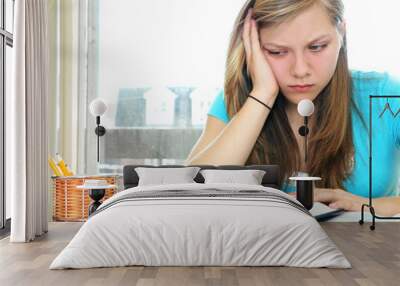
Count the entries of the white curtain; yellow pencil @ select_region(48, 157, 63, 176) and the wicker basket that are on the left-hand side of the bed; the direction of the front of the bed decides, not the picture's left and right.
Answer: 0

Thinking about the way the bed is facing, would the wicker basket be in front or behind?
behind

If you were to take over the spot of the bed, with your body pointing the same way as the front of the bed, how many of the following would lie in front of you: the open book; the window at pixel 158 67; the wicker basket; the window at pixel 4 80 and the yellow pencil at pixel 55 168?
0

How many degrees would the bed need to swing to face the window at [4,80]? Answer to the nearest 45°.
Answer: approximately 135° to its right

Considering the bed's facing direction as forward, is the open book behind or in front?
behind

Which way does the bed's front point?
toward the camera

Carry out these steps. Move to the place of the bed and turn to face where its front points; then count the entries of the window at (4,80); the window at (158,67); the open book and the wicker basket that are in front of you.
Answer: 0

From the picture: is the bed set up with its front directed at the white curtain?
no
